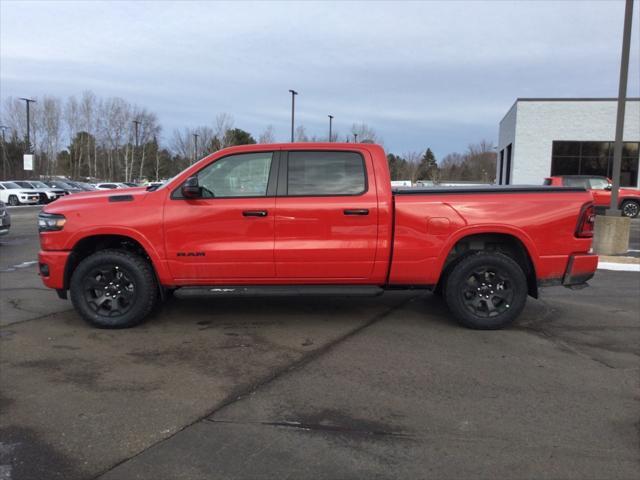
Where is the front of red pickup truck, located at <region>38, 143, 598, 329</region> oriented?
to the viewer's left

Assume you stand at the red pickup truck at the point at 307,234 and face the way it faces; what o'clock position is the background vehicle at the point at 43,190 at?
The background vehicle is roughly at 2 o'clock from the red pickup truck.

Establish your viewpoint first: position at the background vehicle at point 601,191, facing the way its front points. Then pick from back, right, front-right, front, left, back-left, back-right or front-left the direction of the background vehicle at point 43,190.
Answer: back

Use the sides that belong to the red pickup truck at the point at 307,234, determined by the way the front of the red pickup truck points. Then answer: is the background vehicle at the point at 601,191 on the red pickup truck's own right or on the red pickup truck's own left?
on the red pickup truck's own right

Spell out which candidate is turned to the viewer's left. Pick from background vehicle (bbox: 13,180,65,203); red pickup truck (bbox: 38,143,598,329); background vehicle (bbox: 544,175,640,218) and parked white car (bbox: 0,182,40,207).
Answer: the red pickup truck
